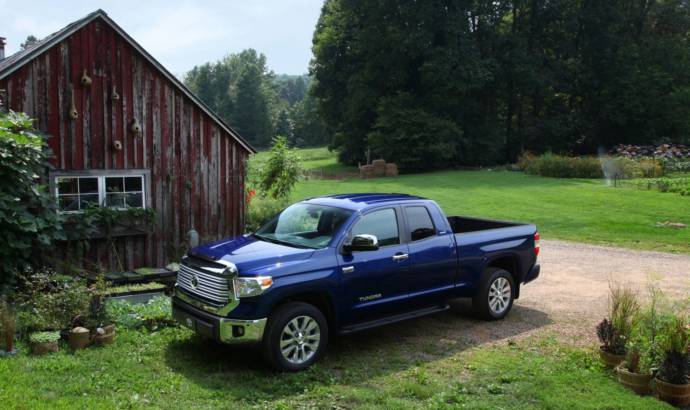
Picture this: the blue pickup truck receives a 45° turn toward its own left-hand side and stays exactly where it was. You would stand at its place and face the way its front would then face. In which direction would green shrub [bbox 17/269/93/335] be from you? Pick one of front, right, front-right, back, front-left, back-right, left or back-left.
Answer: right

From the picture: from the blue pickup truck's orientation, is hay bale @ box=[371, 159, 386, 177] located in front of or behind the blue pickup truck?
behind

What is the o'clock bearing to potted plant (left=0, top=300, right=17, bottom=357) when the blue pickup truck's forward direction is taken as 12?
The potted plant is roughly at 1 o'clock from the blue pickup truck.

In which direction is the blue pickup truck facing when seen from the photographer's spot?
facing the viewer and to the left of the viewer

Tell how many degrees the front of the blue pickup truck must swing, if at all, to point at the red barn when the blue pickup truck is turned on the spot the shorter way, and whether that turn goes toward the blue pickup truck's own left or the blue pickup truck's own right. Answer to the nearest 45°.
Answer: approximately 90° to the blue pickup truck's own right

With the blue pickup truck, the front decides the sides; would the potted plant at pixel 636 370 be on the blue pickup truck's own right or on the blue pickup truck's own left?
on the blue pickup truck's own left

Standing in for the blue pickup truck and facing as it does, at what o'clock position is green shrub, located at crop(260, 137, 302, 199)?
The green shrub is roughly at 4 o'clock from the blue pickup truck.

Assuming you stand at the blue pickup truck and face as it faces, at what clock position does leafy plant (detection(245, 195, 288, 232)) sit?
The leafy plant is roughly at 4 o'clock from the blue pickup truck.

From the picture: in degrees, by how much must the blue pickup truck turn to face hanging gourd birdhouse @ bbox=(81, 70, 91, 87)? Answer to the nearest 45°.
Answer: approximately 90° to its right

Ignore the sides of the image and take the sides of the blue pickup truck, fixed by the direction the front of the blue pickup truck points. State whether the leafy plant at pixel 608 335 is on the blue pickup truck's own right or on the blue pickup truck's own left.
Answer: on the blue pickup truck's own left

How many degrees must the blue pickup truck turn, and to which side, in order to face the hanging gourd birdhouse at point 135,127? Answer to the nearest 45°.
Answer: approximately 90° to its right

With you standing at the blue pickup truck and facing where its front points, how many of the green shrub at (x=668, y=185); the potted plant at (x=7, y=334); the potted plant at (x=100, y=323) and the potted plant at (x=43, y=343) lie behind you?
1

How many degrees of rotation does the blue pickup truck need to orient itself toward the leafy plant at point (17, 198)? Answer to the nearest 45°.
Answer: approximately 45° to its right
